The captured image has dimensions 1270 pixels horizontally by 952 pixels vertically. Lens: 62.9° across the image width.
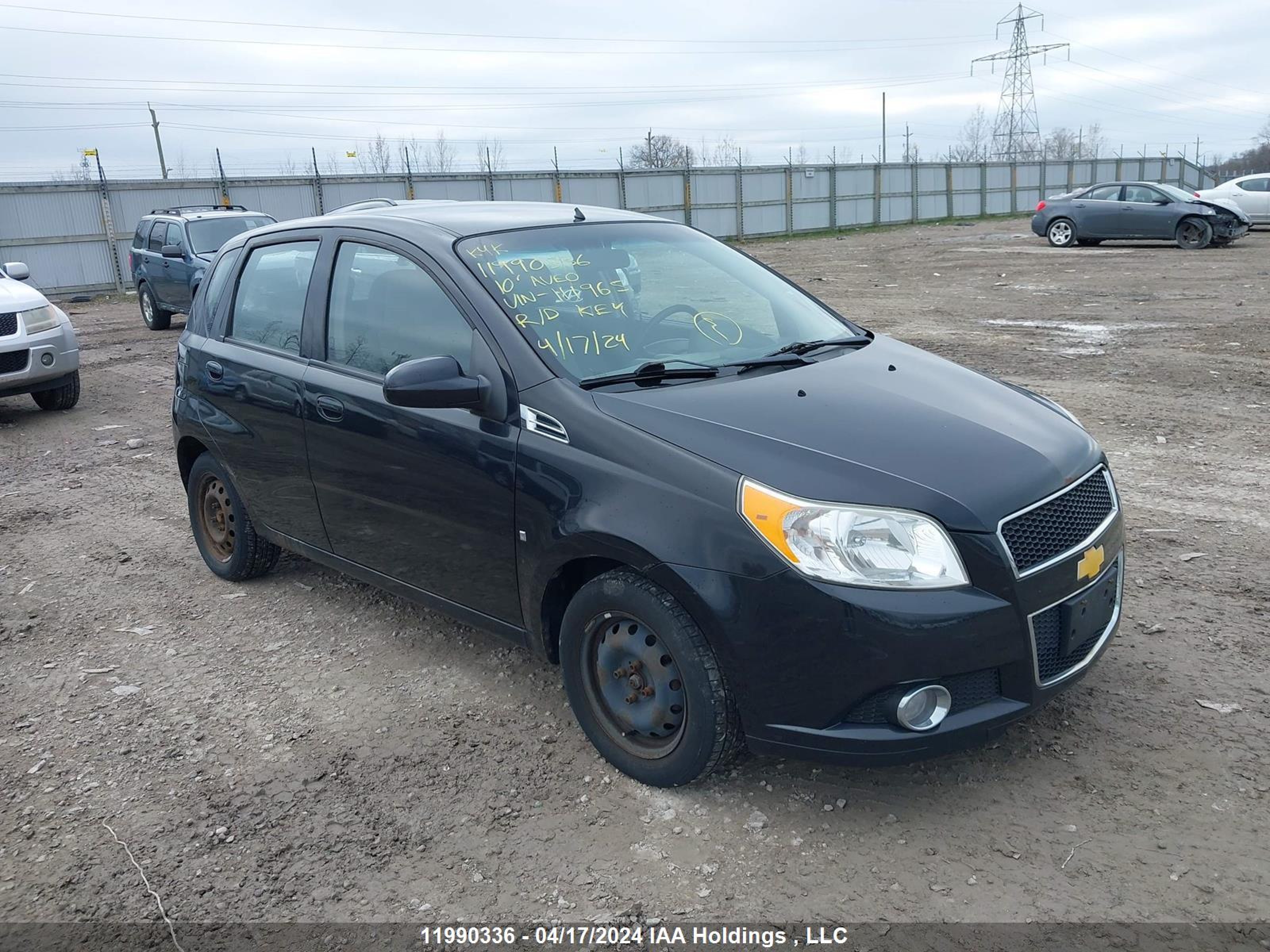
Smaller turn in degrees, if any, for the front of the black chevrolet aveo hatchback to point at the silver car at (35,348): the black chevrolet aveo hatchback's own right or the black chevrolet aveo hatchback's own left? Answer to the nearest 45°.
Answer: approximately 180°

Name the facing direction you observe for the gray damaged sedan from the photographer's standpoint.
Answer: facing to the right of the viewer

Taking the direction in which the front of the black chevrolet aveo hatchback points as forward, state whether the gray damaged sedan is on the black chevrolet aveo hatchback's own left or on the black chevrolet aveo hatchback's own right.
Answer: on the black chevrolet aveo hatchback's own left

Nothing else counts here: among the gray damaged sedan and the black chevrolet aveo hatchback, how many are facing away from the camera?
0

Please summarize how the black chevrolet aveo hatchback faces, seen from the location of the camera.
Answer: facing the viewer and to the right of the viewer

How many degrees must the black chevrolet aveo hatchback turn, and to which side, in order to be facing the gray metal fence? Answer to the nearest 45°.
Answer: approximately 135° to its left

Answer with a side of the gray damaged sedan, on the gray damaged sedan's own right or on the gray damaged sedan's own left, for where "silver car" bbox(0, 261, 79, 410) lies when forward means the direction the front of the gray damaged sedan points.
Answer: on the gray damaged sedan's own right

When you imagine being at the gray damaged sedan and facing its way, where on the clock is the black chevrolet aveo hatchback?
The black chevrolet aveo hatchback is roughly at 3 o'clock from the gray damaged sedan.

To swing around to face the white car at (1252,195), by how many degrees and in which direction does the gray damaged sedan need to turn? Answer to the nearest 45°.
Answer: approximately 45° to its left
